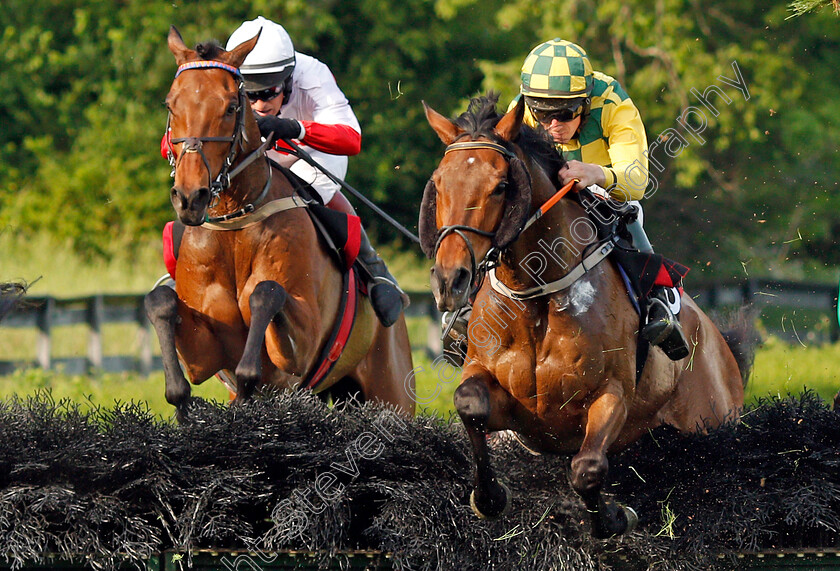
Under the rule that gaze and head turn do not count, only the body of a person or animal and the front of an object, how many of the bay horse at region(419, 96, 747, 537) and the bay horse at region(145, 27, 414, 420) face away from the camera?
0

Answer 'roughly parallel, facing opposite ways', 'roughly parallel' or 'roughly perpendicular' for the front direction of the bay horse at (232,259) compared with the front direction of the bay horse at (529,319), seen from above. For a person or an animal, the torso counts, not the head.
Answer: roughly parallel

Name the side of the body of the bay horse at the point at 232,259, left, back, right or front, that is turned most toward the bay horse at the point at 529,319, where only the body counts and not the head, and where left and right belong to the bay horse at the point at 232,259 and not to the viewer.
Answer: left

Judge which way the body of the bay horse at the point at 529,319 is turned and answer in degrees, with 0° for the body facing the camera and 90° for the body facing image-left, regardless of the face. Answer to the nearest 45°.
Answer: approximately 45°

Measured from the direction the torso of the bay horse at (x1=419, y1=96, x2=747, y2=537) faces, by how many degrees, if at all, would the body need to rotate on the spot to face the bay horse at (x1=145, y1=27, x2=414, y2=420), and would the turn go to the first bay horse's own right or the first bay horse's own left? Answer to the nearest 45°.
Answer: approximately 90° to the first bay horse's own right
